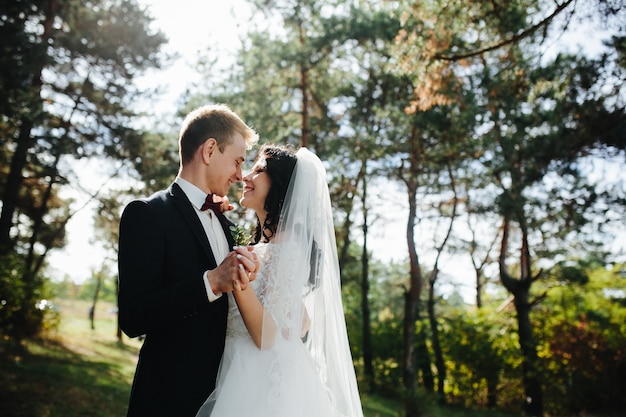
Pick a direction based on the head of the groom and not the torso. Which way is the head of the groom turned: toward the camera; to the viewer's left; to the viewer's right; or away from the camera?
to the viewer's right

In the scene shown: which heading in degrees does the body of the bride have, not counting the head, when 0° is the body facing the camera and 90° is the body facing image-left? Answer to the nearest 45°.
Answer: approximately 90°

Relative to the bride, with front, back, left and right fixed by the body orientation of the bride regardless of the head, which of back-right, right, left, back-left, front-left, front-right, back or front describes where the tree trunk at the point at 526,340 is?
back-right

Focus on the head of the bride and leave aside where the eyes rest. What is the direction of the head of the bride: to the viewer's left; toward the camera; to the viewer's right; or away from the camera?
to the viewer's left

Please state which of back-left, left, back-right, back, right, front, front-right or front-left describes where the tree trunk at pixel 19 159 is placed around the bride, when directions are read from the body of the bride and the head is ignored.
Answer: front-right

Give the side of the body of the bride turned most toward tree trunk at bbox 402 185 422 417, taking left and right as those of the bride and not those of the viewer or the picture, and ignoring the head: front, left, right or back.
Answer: right

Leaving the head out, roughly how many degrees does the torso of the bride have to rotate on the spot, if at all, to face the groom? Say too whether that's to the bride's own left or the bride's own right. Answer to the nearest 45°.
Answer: approximately 45° to the bride's own left

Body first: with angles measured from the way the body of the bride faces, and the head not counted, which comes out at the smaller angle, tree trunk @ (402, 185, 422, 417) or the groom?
the groom

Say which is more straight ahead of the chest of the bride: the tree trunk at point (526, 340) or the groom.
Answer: the groom
